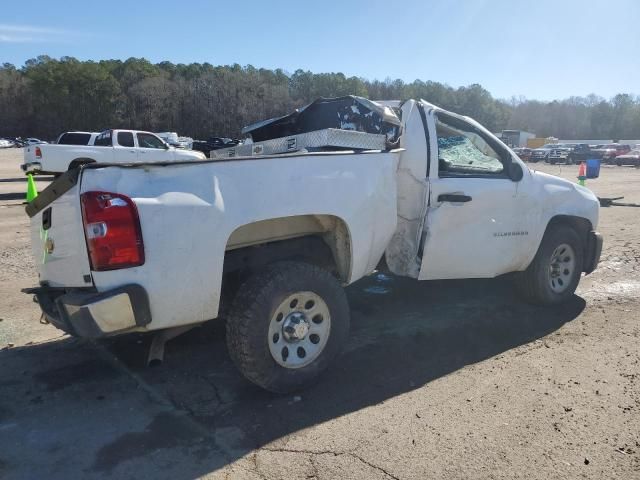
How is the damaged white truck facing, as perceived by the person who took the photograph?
facing away from the viewer and to the right of the viewer

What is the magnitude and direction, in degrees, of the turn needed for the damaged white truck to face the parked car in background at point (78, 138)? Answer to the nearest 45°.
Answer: approximately 90° to its left

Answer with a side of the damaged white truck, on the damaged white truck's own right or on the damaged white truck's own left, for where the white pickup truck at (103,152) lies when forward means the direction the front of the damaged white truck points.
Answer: on the damaged white truck's own left

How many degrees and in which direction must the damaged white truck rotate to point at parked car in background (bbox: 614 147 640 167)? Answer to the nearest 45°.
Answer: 0° — it already faces it
